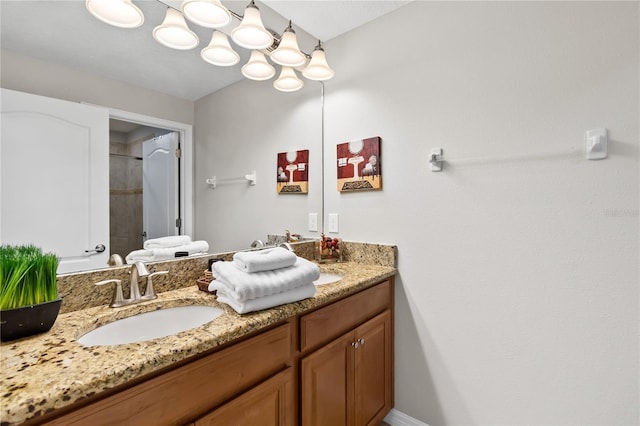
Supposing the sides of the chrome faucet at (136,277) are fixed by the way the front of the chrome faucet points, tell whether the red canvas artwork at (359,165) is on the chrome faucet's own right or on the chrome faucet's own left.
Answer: on the chrome faucet's own left

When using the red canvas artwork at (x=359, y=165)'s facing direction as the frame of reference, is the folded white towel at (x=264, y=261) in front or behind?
in front

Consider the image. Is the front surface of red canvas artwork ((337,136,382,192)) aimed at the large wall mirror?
yes

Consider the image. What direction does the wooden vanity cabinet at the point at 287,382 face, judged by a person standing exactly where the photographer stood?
facing the viewer and to the right of the viewer

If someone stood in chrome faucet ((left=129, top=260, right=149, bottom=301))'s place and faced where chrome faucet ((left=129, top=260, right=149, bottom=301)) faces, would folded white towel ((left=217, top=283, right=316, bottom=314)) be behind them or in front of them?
in front
